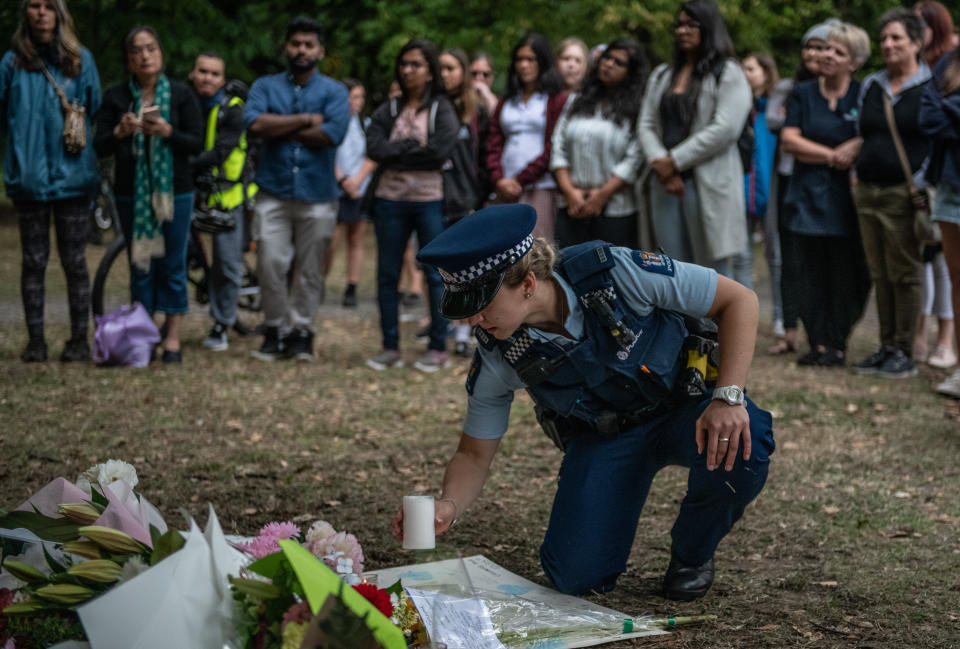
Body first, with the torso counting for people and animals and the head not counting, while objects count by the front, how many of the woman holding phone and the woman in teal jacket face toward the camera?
2

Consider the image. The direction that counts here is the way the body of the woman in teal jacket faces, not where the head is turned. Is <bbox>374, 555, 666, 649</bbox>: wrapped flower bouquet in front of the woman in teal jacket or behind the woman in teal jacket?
in front

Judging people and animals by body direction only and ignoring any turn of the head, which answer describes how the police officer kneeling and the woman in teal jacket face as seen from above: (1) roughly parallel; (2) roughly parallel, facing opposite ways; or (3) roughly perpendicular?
roughly perpendicular

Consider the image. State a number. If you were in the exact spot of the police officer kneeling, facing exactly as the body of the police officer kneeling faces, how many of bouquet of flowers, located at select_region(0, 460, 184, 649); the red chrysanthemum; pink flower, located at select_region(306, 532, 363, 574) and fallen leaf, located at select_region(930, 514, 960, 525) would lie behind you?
1

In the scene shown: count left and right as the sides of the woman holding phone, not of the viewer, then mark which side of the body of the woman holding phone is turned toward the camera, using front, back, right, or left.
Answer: front

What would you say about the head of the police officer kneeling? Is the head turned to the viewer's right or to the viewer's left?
to the viewer's left

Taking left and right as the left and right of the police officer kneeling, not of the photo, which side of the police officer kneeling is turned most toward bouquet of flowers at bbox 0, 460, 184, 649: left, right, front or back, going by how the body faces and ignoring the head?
front

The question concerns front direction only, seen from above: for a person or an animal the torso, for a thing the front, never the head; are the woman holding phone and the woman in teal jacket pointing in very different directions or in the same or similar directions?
same or similar directions

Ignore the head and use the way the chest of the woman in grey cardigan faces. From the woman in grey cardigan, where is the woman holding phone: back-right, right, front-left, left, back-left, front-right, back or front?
front-right

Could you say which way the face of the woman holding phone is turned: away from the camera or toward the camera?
toward the camera

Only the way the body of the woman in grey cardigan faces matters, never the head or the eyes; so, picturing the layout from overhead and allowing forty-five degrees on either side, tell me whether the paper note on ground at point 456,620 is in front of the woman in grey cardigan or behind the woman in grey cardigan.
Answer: in front

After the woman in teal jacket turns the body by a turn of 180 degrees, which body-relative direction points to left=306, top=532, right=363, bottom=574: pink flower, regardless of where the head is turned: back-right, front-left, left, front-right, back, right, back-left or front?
back

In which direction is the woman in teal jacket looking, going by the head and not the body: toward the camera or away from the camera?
toward the camera
